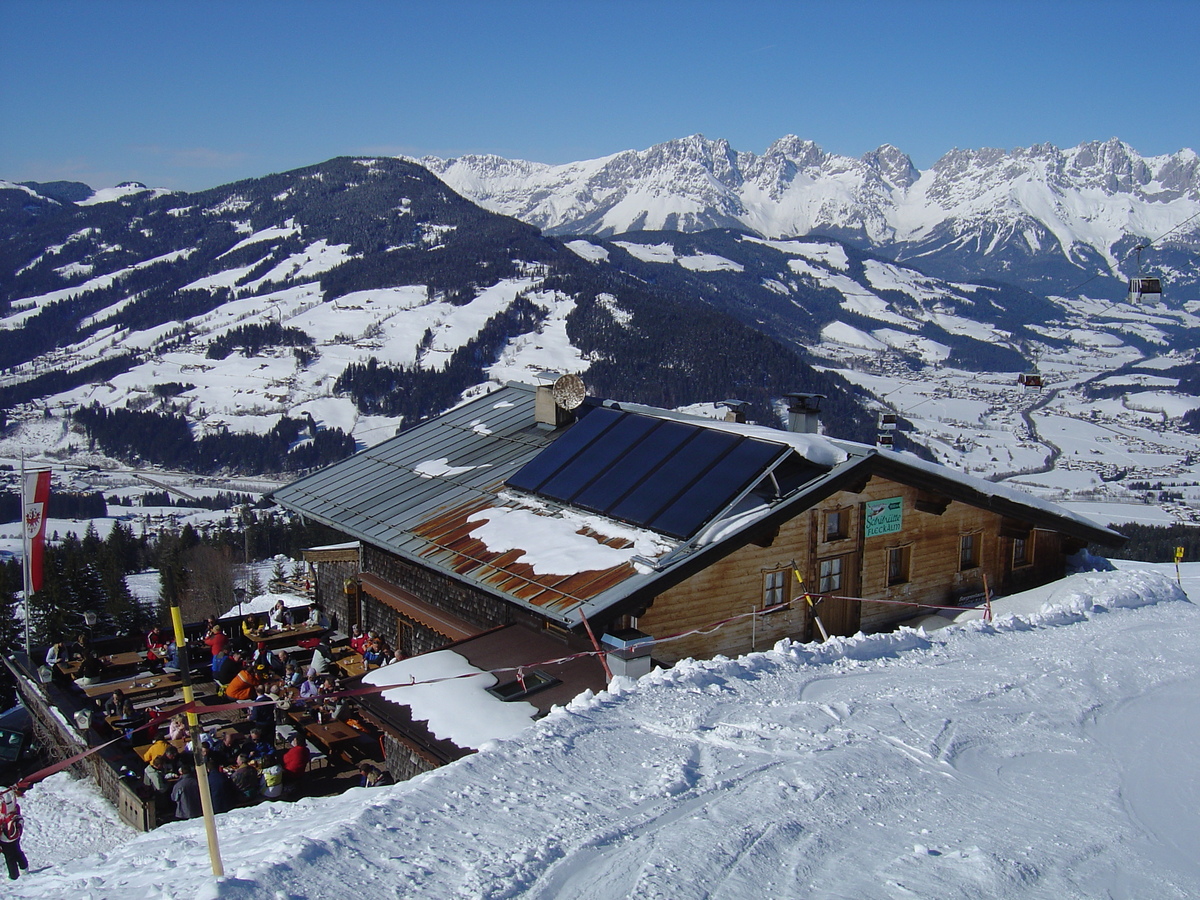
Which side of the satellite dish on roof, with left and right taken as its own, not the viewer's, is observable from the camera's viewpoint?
front

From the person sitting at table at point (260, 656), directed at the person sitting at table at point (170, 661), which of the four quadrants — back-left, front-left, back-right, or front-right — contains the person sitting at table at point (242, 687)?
front-left

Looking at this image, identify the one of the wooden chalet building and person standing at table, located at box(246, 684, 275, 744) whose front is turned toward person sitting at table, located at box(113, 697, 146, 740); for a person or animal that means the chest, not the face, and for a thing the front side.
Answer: person standing at table, located at box(246, 684, 275, 744)

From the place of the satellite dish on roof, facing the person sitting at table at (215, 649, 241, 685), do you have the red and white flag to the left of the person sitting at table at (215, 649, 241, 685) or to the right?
right

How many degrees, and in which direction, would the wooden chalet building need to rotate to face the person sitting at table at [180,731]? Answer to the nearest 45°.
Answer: approximately 90° to its right

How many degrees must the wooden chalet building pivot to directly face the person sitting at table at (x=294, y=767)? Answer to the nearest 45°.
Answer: approximately 90° to its right

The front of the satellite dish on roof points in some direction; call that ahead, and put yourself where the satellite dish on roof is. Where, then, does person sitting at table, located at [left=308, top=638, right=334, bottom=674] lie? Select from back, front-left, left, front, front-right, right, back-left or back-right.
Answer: front-right

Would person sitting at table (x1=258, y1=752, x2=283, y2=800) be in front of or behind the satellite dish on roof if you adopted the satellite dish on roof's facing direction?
in front

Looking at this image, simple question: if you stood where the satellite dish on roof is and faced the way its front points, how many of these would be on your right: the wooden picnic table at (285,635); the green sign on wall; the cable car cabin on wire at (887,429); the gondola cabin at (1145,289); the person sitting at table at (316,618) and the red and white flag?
3

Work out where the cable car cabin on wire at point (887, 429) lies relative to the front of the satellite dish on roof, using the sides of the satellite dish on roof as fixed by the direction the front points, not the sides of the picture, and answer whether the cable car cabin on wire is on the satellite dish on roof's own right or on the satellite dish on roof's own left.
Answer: on the satellite dish on roof's own left

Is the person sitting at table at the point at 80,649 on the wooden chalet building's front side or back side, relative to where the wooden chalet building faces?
on the back side

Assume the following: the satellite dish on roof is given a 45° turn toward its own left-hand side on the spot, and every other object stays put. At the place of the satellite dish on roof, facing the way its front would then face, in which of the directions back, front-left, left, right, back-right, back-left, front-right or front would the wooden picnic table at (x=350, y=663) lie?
right

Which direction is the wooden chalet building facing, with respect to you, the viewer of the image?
facing the viewer and to the right of the viewer

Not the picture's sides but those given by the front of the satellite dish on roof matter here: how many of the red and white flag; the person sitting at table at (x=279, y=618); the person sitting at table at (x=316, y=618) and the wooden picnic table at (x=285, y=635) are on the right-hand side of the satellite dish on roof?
4

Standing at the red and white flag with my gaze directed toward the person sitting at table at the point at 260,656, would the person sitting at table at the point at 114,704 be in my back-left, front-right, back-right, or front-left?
front-right

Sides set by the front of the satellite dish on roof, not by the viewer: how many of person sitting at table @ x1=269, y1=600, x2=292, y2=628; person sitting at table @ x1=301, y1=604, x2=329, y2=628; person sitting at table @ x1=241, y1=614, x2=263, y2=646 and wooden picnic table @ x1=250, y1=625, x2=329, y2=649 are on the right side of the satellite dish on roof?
4

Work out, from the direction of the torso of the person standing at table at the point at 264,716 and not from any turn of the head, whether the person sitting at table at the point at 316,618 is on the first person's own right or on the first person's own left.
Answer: on the first person's own right

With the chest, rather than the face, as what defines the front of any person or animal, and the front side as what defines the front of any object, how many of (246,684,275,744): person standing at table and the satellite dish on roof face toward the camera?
1
